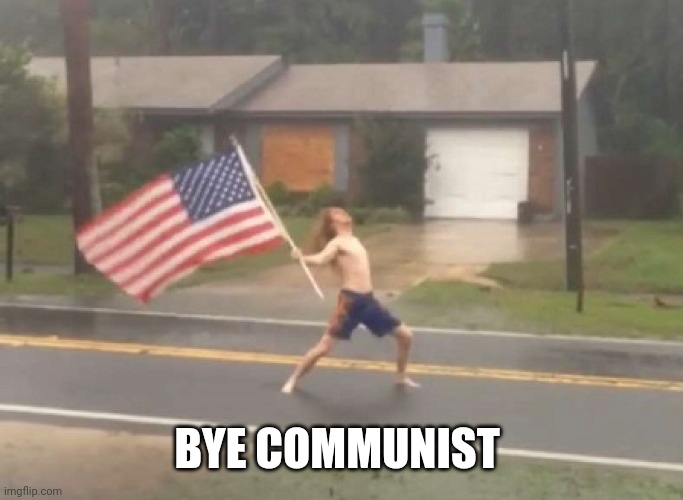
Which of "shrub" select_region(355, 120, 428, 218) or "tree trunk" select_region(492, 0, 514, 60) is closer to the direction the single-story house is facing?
the shrub

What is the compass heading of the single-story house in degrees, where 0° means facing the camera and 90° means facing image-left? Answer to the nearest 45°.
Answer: approximately 0°

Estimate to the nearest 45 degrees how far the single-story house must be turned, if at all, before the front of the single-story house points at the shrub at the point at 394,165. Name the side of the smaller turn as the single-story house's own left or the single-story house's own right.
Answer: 0° — it already faces it

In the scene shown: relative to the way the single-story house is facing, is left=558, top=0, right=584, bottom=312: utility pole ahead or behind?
ahead

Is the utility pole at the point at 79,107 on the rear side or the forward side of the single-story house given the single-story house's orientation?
on the forward side

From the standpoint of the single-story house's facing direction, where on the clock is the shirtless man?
The shirtless man is roughly at 12 o'clock from the single-story house.

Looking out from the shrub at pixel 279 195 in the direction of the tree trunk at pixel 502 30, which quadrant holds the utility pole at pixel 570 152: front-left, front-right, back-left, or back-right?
back-right
